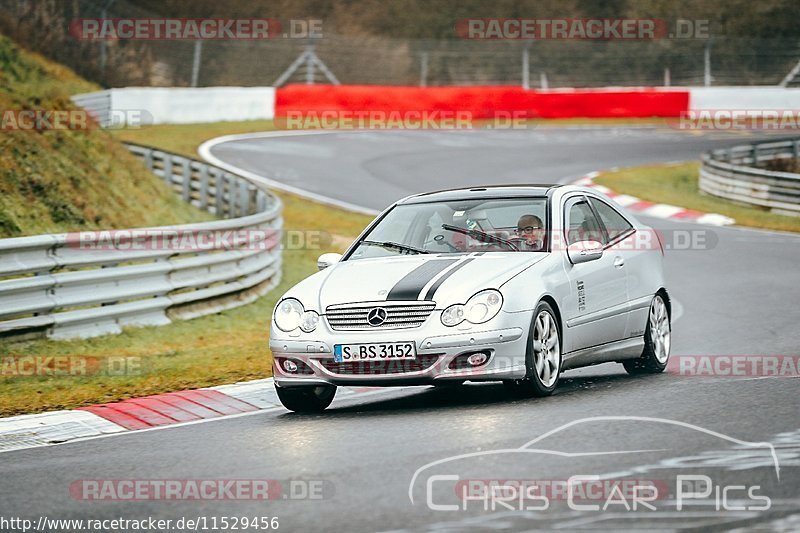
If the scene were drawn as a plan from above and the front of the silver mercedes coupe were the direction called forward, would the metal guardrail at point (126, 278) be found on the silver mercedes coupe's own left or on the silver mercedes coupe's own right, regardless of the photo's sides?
on the silver mercedes coupe's own right

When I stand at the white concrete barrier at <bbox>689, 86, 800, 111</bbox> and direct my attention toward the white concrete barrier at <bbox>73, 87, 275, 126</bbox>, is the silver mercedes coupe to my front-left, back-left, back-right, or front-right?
front-left

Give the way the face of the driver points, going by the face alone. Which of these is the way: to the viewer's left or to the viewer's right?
to the viewer's left

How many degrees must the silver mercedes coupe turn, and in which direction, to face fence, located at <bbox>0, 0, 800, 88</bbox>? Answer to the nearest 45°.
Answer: approximately 135° to its right

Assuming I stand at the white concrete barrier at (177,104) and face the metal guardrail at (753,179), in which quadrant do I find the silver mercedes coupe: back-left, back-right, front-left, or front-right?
front-right

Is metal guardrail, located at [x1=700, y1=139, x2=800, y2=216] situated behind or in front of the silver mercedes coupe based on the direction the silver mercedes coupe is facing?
behind

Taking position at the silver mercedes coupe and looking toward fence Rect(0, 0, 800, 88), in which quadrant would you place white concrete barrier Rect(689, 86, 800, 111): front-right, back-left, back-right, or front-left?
front-right

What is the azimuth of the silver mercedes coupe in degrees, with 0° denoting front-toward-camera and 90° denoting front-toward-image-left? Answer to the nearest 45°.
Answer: approximately 45°

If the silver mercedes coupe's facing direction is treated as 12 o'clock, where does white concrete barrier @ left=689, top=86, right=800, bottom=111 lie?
The white concrete barrier is roughly at 5 o'clock from the silver mercedes coupe.

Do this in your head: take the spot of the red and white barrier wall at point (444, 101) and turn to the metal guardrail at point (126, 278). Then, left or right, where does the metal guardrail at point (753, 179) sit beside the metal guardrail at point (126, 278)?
left

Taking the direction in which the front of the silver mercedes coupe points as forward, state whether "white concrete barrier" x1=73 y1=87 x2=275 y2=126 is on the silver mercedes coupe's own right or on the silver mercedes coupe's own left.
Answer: on the silver mercedes coupe's own right

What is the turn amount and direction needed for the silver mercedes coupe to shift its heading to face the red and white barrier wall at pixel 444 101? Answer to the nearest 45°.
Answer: approximately 135° to its right
